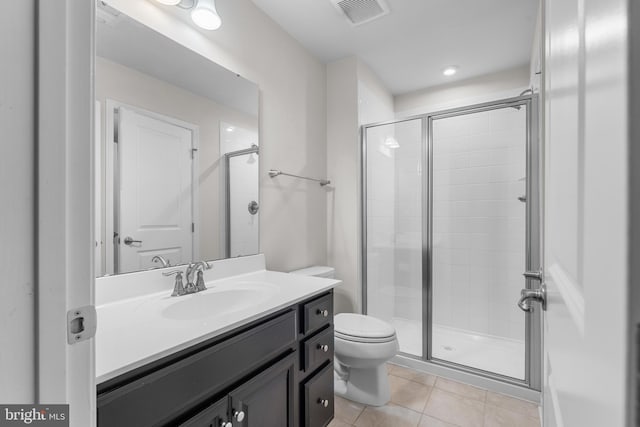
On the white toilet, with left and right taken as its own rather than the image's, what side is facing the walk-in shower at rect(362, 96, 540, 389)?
left

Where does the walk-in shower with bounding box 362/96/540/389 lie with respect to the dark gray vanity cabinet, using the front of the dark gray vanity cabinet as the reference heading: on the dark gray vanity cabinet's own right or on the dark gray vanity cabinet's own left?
on the dark gray vanity cabinet's own left

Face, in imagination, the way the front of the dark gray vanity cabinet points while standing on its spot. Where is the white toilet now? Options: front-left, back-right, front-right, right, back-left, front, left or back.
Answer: left

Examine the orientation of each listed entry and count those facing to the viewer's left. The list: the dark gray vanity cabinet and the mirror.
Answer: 0

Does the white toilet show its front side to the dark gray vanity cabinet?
no

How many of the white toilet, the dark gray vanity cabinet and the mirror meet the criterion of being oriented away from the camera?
0

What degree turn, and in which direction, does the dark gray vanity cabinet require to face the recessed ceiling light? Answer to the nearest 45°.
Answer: approximately 90° to its left

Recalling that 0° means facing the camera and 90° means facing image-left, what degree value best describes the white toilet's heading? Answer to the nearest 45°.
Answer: approximately 315°

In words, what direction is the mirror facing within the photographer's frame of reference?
facing the viewer and to the right of the viewer

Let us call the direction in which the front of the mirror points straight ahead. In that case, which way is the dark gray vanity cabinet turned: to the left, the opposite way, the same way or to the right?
the same way

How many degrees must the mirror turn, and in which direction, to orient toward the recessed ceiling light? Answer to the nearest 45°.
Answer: approximately 45° to its left

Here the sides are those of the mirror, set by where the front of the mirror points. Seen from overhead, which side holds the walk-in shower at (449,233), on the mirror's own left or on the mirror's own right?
on the mirror's own left
